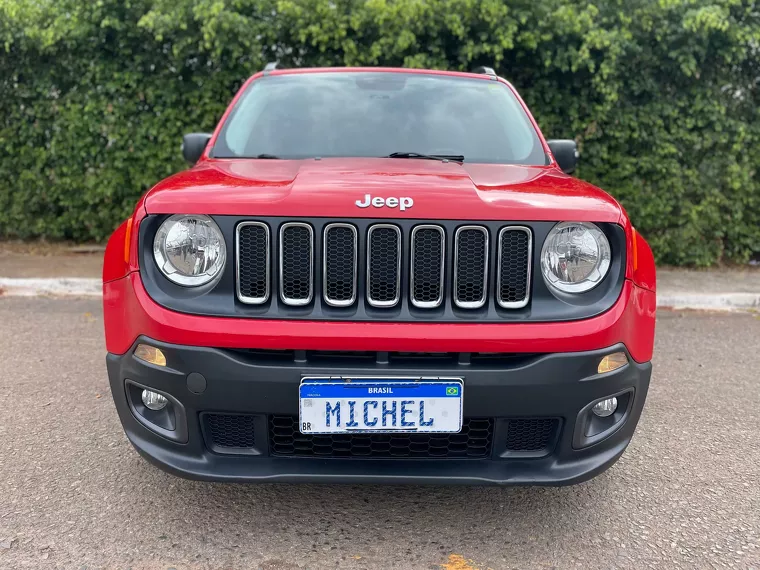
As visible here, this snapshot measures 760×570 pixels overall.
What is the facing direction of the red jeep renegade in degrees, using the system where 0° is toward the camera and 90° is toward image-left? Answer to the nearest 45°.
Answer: approximately 0°
